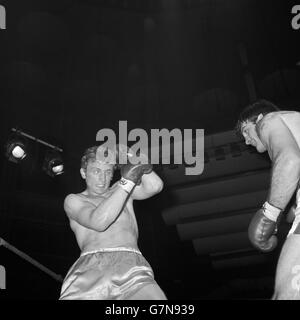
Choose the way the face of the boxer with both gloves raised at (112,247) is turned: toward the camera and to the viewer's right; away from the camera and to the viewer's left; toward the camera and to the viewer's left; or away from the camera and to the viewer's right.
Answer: toward the camera and to the viewer's right

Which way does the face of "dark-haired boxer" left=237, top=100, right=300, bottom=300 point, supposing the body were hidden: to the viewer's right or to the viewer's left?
to the viewer's left

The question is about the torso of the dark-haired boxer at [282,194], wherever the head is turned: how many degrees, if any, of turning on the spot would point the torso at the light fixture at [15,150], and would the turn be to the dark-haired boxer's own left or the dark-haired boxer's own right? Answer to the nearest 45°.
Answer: approximately 45° to the dark-haired boxer's own right

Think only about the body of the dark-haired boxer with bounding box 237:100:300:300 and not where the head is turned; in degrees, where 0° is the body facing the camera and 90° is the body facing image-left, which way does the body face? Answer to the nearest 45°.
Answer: approximately 90°

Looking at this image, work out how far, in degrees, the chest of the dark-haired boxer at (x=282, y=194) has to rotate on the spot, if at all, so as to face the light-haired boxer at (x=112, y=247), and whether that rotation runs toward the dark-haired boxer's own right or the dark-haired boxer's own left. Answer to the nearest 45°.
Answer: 0° — they already face them
